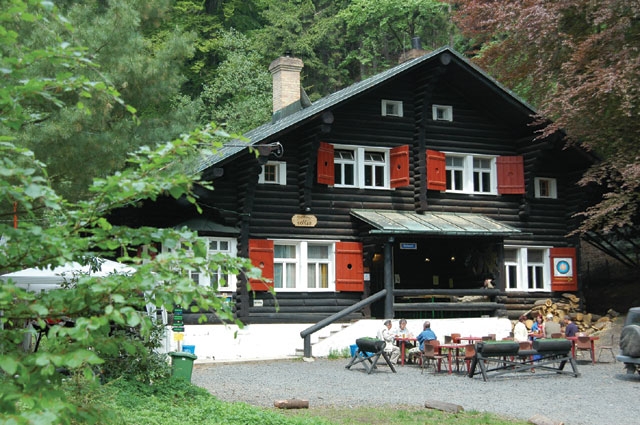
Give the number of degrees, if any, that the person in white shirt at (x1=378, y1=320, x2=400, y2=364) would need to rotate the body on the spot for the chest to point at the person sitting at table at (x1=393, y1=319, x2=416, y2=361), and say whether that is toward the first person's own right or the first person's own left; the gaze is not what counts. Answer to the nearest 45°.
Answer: approximately 45° to the first person's own left

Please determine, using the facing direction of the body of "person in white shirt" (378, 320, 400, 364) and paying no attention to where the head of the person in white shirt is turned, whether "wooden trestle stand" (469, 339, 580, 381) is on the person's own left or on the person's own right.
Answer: on the person's own right

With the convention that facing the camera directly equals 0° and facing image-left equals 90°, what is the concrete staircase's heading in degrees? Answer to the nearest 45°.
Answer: approximately 45°

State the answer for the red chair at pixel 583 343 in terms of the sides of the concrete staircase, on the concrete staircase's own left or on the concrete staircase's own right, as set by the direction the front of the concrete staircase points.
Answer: on the concrete staircase's own left

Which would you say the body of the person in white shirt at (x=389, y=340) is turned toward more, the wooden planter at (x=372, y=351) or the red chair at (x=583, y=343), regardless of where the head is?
the red chair

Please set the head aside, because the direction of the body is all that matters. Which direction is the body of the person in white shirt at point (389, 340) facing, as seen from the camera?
to the viewer's right

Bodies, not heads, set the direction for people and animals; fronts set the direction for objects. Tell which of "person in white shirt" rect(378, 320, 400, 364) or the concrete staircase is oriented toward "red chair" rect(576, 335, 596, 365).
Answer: the person in white shirt
